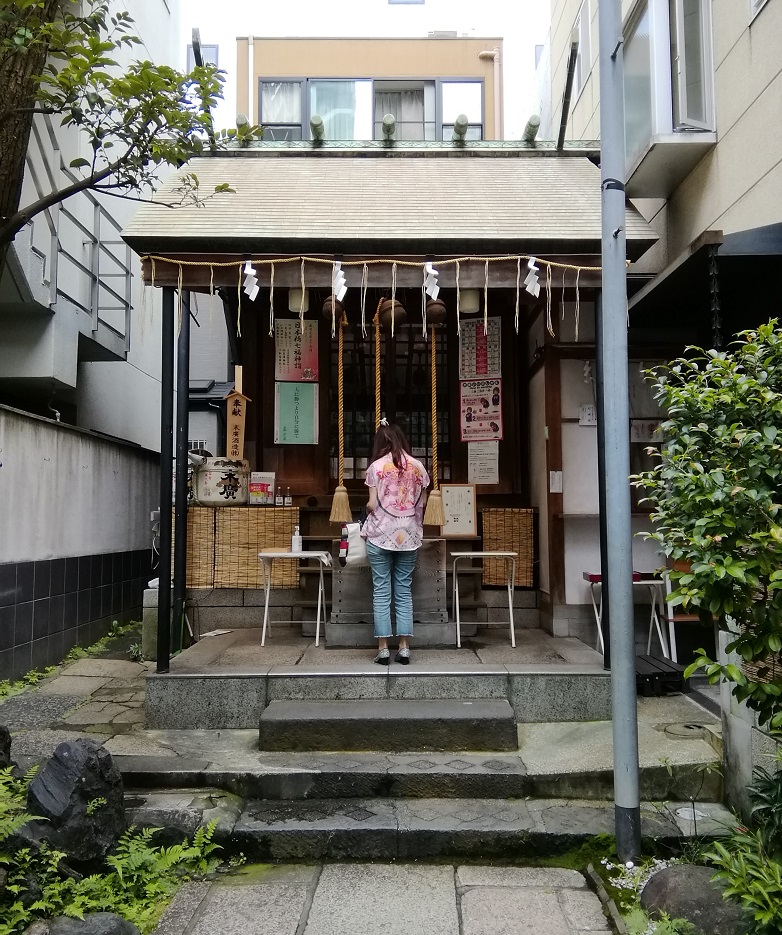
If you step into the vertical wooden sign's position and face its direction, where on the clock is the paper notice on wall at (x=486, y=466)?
The paper notice on wall is roughly at 9 o'clock from the vertical wooden sign.

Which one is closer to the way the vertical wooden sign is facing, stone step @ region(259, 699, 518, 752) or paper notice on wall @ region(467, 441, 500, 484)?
the stone step

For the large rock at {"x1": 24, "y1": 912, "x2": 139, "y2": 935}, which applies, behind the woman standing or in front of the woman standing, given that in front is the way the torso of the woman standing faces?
behind

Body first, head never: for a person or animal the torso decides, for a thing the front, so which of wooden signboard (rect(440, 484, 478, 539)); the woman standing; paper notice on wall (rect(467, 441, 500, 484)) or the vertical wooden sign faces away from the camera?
the woman standing

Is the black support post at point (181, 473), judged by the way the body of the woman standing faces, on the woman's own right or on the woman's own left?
on the woman's own left

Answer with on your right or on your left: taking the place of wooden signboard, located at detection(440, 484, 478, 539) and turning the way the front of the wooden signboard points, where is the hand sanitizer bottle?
on your right

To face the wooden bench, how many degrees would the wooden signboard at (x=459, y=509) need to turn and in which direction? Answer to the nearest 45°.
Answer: approximately 45° to its left

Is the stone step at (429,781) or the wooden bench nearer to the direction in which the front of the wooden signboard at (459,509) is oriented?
the stone step

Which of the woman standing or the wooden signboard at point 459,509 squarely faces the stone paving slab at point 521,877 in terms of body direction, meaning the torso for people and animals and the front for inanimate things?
the wooden signboard

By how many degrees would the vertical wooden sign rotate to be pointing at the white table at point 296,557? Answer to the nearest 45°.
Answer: approximately 45° to its left

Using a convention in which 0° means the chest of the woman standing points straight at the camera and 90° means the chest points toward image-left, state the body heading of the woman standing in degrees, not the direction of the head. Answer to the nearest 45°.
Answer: approximately 180°

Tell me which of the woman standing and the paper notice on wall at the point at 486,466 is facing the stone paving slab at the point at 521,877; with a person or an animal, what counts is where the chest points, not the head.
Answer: the paper notice on wall

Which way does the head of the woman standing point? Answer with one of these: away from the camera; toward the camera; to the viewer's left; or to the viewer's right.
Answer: away from the camera
